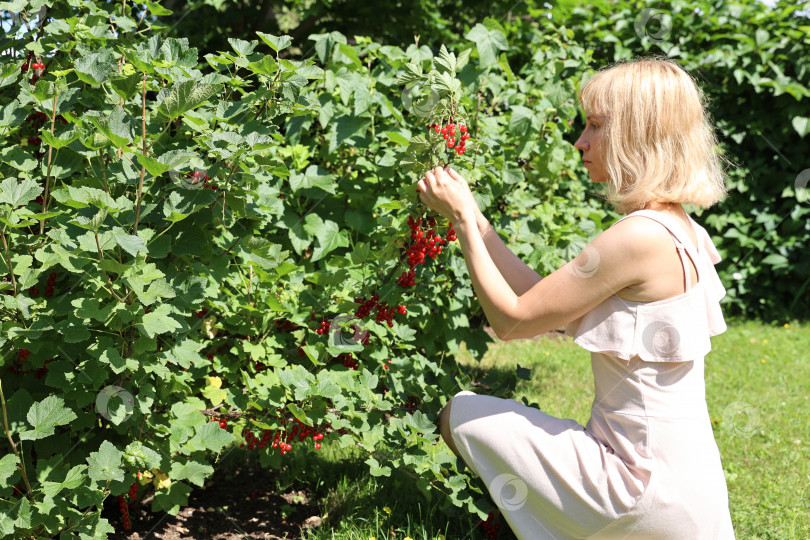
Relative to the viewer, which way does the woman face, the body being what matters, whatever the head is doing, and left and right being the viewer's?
facing to the left of the viewer

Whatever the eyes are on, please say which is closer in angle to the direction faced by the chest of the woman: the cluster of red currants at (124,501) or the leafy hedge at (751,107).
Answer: the cluster of red currants

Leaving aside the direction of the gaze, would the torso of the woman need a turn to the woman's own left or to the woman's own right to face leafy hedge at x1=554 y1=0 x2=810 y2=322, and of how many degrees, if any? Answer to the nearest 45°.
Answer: approximately 90° to the woman's own right

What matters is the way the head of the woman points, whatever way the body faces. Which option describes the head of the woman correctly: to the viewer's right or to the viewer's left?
to the viewer's left
